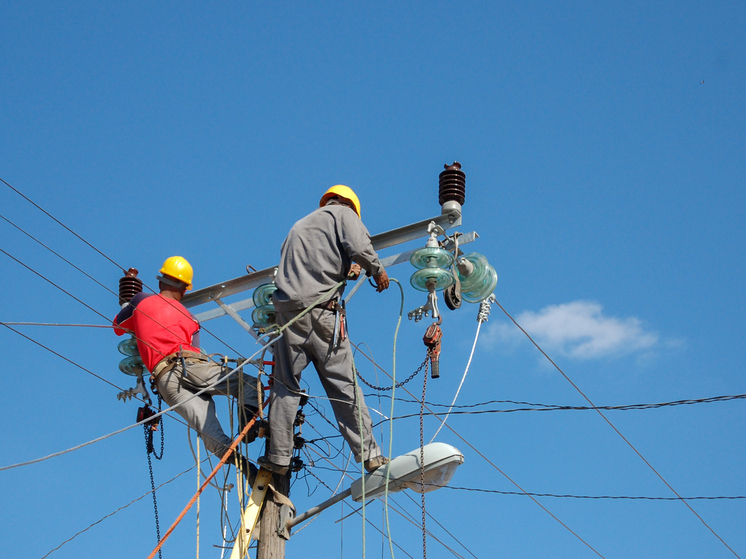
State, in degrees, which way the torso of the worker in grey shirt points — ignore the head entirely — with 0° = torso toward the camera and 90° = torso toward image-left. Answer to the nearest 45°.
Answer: approximately 225°

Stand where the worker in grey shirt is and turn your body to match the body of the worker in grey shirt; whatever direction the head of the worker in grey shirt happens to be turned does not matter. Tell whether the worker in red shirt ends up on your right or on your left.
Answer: on your left
